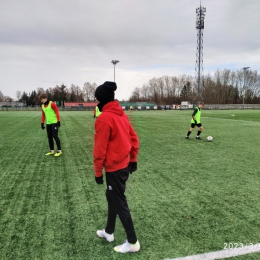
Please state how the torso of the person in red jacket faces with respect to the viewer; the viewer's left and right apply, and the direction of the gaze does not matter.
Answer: facing away from the viewer and to the left of the viewer
